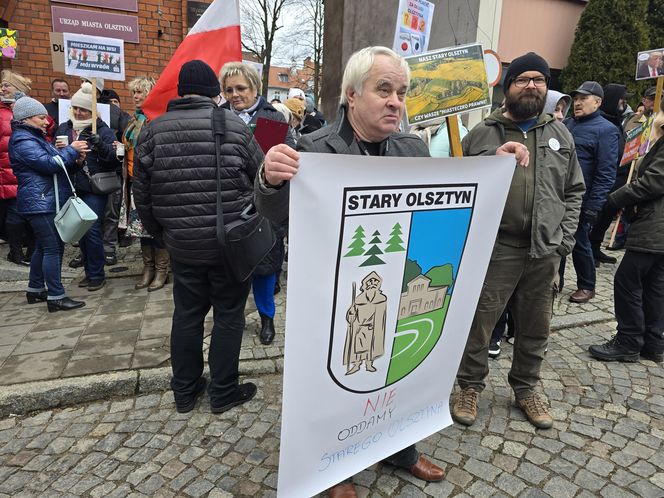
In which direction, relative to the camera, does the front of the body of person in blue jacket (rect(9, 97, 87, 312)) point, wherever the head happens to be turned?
to the viewer's right

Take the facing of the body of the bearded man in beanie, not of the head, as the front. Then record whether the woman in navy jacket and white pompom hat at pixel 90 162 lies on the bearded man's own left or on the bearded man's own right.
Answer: on the bearded man's own right

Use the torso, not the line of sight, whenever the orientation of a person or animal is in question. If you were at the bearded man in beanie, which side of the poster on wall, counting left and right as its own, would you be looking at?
front

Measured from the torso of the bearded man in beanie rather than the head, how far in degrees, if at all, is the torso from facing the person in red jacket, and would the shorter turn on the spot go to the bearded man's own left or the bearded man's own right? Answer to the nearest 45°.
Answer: approximately 90° to the bearded man's own right

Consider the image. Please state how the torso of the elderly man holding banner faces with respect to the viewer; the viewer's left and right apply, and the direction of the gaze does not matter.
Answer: facing the viewer and to the right of the viewer

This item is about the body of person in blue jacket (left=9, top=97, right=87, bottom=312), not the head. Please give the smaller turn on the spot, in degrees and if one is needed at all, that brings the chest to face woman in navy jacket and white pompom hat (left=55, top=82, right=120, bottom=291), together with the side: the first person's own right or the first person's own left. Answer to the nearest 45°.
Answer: approximately 45° to the first person's own left

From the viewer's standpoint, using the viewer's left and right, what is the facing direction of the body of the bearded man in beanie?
facing the viewer

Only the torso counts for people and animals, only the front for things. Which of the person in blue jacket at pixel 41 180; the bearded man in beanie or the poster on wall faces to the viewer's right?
the person in blue jacket

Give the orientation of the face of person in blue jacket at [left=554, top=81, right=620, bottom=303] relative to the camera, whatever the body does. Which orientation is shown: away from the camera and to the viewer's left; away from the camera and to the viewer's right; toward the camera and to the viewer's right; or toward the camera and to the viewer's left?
toward the camera and to the viewer's left

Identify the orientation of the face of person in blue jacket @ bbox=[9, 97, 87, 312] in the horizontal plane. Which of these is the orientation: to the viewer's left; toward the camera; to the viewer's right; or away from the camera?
to the viewer's right

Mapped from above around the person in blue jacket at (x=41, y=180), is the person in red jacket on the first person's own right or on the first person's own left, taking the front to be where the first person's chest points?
on the first person's own left

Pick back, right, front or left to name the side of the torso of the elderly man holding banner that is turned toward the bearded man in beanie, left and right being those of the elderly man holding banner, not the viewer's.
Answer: left

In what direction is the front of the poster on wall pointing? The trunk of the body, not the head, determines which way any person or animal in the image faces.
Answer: toward the camera

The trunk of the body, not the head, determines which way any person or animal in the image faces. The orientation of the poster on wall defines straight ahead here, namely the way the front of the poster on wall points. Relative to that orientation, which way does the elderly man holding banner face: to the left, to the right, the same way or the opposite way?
the same way

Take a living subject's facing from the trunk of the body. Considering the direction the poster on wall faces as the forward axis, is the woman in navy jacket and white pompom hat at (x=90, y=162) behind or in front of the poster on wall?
in front

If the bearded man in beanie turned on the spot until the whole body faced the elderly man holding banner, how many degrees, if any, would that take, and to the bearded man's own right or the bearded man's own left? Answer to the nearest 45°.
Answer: approximately 45° to the bearded man's own right

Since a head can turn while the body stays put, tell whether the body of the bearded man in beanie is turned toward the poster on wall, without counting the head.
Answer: no
